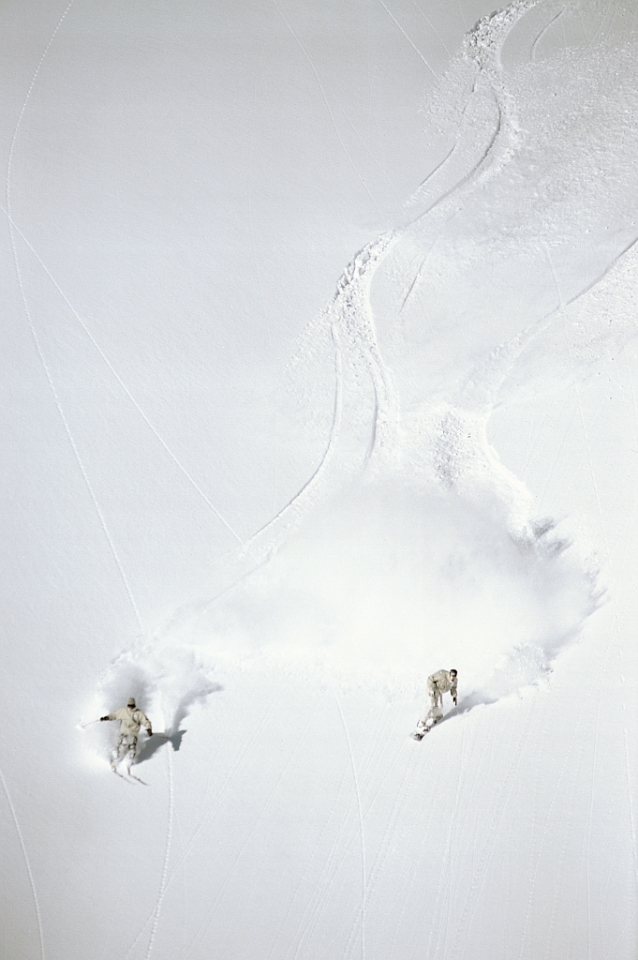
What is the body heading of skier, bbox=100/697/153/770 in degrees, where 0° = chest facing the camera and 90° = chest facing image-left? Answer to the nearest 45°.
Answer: approximately 0°

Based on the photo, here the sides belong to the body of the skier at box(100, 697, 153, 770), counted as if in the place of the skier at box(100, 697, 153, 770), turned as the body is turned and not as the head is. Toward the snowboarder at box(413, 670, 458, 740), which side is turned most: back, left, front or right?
left

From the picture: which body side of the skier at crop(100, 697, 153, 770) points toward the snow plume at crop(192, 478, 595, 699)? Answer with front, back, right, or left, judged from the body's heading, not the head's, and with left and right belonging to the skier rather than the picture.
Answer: left
